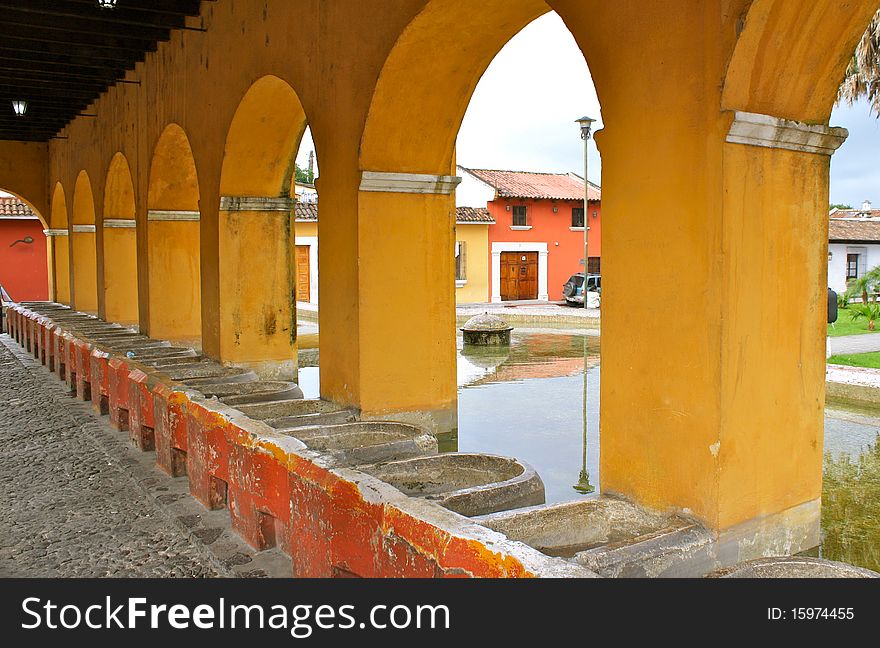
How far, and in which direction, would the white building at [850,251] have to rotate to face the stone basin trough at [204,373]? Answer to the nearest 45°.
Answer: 0° — it already faces it

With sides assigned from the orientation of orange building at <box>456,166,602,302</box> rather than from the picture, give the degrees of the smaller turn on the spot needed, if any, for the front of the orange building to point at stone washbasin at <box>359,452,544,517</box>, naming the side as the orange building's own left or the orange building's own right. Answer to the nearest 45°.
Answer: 0° — it already faces it

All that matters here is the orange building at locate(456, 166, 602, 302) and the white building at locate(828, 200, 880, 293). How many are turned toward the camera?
2

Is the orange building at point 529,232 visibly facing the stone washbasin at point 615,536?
yes

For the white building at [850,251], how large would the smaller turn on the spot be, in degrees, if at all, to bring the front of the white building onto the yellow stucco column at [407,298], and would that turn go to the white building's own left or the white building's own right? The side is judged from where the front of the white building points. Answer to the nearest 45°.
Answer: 0° — it already faces it

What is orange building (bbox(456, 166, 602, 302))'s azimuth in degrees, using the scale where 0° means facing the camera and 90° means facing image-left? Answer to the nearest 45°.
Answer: approximately 0°

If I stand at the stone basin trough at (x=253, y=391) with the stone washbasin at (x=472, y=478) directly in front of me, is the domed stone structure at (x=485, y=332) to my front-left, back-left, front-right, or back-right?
back-left

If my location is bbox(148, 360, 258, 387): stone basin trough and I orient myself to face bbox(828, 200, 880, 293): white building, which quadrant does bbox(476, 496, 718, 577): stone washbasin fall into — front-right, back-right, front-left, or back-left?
back-right
